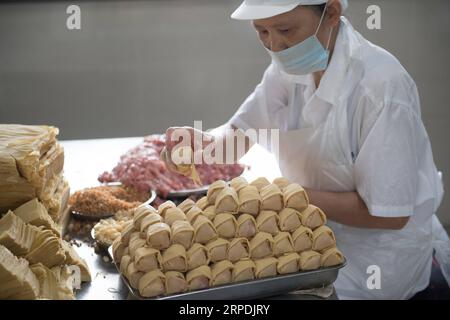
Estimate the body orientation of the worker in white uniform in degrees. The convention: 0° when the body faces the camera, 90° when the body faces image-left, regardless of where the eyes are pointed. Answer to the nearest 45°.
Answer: approximately 45°

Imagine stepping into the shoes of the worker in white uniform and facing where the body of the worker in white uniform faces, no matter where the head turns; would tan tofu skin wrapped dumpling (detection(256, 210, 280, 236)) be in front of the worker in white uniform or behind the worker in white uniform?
in front

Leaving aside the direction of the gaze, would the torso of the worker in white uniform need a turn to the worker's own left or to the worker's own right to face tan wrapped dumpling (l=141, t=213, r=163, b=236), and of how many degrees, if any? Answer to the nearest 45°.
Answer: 0° — they already face it

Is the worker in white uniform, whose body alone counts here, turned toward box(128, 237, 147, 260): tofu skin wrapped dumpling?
yes

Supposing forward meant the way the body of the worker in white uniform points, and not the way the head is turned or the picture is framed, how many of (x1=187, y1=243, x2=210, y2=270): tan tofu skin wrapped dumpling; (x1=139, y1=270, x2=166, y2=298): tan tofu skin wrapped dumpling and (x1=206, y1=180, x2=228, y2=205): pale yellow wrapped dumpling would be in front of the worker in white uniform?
3

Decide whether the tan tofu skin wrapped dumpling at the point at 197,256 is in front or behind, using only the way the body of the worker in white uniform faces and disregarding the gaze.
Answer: in front

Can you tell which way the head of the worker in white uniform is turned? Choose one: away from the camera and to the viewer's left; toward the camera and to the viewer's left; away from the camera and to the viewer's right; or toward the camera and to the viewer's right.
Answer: toward the camera and to the viewer's left

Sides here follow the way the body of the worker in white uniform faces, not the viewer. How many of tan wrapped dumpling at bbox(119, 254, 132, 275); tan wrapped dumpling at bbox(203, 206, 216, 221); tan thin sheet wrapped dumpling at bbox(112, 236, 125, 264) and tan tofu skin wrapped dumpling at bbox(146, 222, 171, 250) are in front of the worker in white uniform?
4

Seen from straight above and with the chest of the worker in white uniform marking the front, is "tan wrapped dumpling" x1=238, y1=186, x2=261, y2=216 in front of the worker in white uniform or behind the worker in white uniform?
in front
